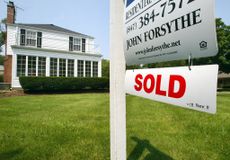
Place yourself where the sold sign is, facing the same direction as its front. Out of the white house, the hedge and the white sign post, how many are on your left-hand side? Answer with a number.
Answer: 0

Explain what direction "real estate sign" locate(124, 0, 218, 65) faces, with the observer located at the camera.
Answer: facing the viewer and to the left of the viewer

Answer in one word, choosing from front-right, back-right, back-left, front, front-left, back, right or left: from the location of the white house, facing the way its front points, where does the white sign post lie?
front-right

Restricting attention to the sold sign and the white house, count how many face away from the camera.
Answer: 0

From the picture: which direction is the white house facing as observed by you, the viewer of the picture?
facing the viewer and to the right of the viewer
